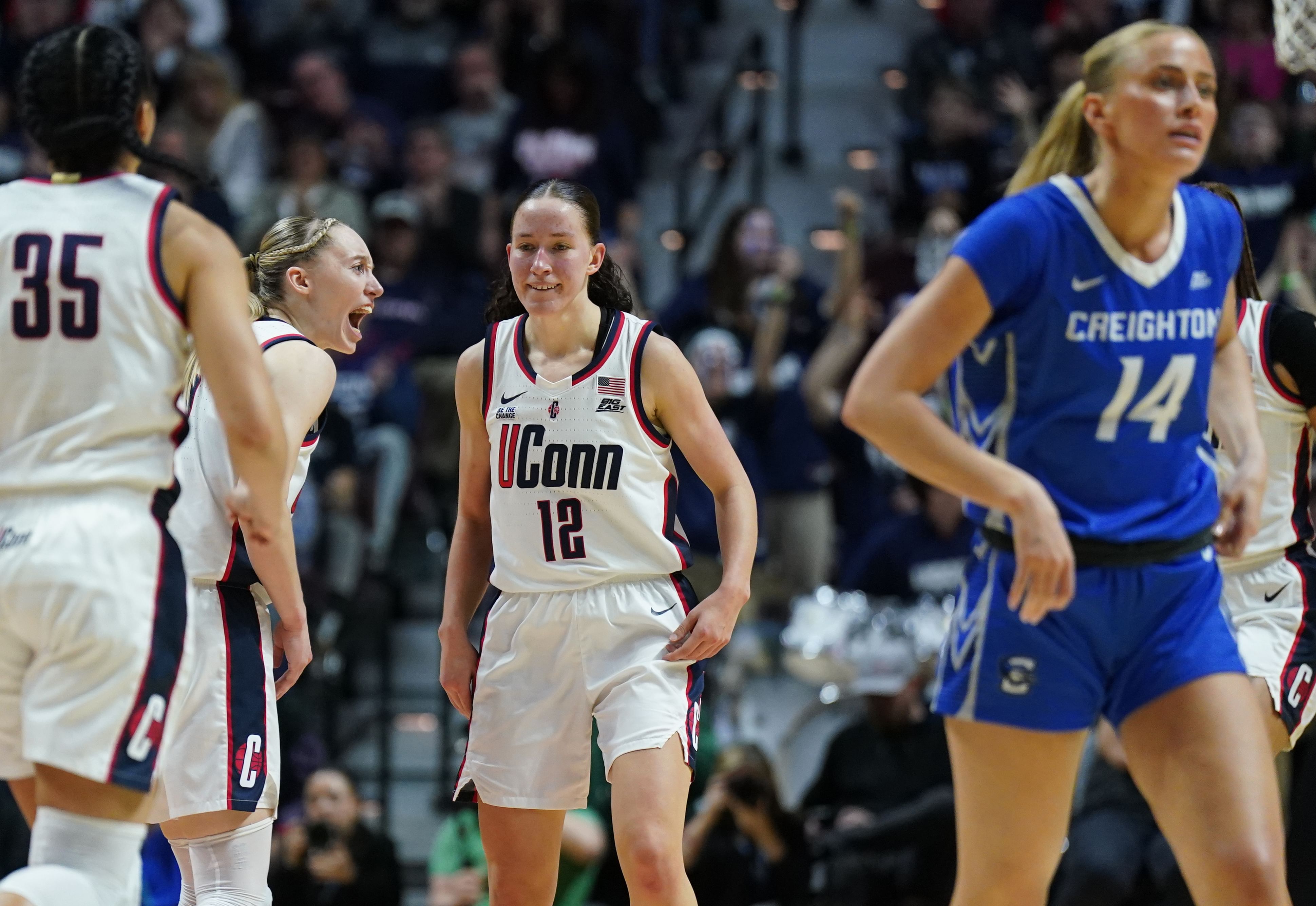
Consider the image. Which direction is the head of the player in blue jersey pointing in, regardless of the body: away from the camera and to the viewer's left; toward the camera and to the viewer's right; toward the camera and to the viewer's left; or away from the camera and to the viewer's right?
toward the camera and to the viewer's right

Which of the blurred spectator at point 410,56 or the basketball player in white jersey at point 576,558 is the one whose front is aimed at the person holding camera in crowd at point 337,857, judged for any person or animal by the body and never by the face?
the blurred spectator

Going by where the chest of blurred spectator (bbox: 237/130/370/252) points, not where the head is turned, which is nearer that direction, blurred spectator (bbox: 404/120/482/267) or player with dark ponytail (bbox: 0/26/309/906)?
the player with dark ponytail

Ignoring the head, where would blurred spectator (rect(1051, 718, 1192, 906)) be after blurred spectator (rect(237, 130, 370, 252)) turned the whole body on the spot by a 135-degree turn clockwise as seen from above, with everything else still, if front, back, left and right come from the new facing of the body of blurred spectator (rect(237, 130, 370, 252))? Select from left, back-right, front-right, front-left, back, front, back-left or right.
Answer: back

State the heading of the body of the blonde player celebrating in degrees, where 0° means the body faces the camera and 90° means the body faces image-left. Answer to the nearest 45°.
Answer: approximately 270°

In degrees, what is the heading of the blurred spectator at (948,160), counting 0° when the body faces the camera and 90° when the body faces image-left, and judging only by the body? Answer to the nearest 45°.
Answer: approximately 0°

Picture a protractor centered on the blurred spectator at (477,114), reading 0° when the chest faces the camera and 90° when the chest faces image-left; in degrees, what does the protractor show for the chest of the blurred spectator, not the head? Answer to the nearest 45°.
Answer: approximately 0°

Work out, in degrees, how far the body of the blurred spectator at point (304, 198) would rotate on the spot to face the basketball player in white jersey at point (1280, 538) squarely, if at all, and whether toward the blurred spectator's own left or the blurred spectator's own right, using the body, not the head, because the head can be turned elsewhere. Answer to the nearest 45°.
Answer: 0° — they already face them

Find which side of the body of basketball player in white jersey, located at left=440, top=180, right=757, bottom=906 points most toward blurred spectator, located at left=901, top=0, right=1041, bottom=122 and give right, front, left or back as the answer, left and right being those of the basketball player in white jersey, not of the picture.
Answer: back

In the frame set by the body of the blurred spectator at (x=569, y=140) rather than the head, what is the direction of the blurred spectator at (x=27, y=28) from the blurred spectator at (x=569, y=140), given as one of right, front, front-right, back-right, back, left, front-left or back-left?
right

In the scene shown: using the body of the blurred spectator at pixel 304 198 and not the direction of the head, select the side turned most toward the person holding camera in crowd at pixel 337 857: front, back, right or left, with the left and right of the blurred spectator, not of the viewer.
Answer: front
